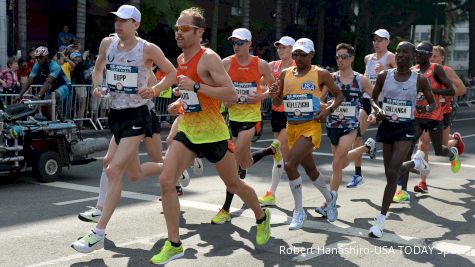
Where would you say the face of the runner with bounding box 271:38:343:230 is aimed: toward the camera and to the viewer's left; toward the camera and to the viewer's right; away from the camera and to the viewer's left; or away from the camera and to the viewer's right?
toward the camera and to the viewer's left

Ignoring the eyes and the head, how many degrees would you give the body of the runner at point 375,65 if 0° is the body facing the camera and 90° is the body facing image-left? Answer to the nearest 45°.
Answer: approximately 45°

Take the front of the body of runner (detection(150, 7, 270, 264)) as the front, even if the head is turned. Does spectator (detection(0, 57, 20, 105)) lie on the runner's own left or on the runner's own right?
on the runner's own right

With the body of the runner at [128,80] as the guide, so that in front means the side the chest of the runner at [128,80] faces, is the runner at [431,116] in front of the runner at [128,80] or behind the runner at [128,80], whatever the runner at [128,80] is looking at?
behind

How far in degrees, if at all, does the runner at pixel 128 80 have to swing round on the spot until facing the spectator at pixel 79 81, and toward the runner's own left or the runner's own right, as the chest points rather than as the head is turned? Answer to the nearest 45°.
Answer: approximately 135° to the runner's own right

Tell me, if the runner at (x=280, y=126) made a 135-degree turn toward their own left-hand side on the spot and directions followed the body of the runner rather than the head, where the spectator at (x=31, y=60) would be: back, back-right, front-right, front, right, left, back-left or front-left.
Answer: back-left

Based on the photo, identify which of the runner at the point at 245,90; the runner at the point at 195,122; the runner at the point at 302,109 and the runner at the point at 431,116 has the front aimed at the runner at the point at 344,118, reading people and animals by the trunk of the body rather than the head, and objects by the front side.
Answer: the runner at the point at 431,116

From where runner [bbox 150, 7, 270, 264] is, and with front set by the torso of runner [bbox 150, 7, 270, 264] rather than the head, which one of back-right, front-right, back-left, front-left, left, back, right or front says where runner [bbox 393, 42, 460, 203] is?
back

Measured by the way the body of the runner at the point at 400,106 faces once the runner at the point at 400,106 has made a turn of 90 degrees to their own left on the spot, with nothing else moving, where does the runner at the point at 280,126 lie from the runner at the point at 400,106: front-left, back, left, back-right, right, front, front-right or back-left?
back
